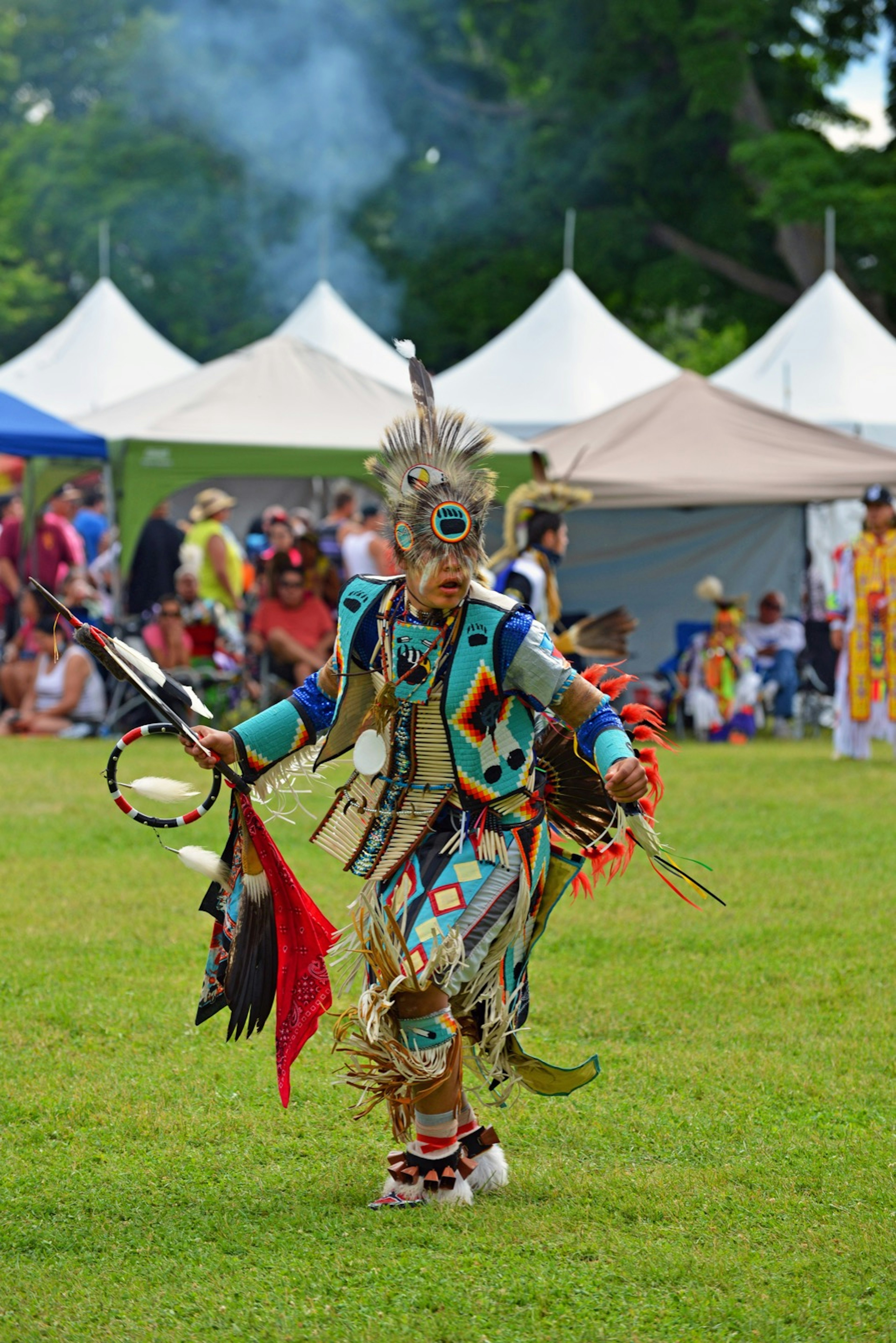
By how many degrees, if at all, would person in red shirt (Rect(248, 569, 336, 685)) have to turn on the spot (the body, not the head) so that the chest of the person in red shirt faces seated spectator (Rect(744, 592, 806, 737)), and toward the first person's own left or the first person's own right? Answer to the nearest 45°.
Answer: approximately 90° to the first person's own left

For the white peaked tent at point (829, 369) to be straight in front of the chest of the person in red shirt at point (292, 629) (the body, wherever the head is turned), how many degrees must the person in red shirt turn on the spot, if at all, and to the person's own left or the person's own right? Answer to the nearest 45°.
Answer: approximately 135° to the person's own left

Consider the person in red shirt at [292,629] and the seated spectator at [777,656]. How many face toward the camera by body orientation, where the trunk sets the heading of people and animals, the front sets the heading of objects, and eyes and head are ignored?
2

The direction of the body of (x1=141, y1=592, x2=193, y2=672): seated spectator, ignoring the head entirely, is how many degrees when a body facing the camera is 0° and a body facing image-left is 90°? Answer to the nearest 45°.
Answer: approximately 0°

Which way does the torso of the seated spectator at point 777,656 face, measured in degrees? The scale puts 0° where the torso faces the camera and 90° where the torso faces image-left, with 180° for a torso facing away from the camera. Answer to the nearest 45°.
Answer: approximately 0°

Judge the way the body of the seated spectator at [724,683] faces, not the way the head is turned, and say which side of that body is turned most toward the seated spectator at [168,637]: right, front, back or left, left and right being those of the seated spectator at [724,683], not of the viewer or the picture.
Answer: right

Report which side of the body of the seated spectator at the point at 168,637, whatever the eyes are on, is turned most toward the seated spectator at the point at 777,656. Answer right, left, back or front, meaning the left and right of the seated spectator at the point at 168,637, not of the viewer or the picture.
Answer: left

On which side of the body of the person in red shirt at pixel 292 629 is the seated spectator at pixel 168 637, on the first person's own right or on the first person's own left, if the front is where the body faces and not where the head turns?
on the first person's own right
